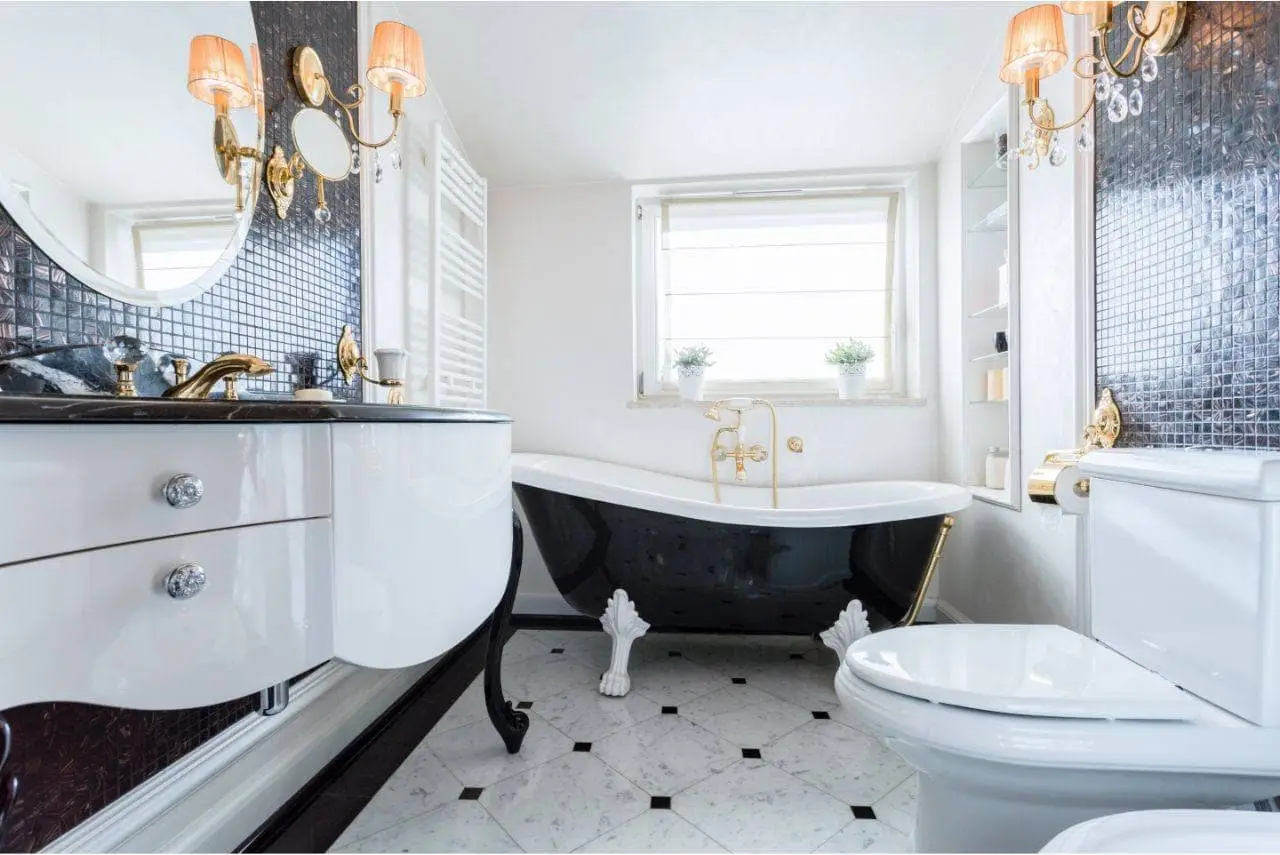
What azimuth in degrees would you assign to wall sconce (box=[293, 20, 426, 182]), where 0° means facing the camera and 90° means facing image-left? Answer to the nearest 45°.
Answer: approximately 315°

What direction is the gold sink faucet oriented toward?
to the viewer's right

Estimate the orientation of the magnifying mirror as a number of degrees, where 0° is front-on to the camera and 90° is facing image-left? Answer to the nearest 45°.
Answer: approximately 315°

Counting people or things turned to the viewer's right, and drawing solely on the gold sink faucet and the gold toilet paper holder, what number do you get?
1

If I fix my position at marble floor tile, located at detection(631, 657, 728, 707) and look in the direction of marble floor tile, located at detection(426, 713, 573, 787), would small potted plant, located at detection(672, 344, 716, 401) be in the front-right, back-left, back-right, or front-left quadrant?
back-right

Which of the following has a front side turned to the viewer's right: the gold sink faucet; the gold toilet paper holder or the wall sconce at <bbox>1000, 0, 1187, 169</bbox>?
the gold sink faucet
